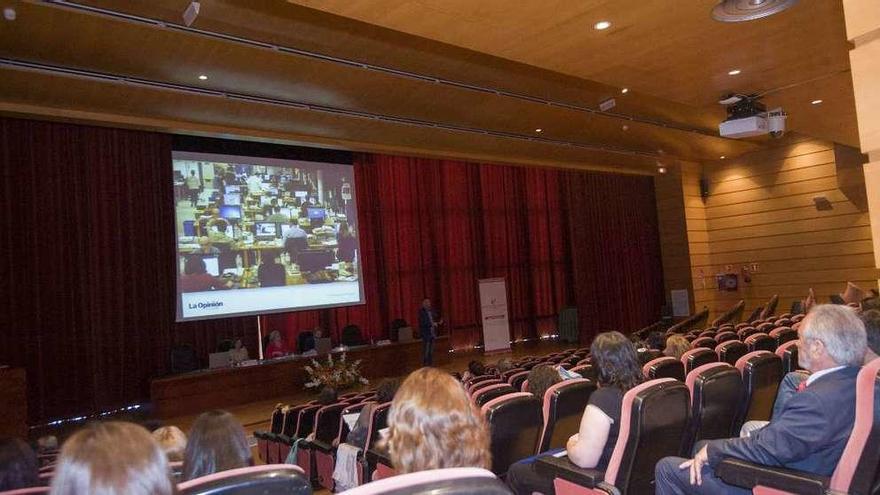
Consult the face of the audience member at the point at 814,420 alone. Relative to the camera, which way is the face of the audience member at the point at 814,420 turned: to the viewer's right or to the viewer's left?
to the viewer's left

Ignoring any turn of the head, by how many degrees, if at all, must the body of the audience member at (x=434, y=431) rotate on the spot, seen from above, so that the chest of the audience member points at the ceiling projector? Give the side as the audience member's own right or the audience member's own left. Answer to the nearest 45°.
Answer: approximately 45° to the audience member's own right

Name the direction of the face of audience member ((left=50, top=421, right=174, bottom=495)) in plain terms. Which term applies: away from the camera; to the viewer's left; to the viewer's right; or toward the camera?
away from the camera

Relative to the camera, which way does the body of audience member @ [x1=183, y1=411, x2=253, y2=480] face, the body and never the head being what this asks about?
away from the camera

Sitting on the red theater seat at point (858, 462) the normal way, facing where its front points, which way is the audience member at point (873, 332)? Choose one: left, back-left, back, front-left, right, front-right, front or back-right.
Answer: right

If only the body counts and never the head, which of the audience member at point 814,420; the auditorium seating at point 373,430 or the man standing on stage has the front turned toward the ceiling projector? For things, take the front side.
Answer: the man standing on stage

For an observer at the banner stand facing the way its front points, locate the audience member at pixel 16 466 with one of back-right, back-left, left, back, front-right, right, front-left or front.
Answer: front

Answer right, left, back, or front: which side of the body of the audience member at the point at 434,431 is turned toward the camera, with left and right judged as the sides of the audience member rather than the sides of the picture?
back

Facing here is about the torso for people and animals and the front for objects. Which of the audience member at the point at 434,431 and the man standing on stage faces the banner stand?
the audience member

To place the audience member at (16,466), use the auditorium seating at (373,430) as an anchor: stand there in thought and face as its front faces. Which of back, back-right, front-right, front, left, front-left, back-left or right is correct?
left

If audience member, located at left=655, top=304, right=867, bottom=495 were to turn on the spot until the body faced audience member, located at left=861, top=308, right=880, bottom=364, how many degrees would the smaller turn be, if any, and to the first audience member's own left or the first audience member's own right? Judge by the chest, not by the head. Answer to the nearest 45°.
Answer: approximately 90° to the first audience member's own right

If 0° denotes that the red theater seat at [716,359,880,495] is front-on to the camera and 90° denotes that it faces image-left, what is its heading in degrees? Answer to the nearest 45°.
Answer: approximately 90°

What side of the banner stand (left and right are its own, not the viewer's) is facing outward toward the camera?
front

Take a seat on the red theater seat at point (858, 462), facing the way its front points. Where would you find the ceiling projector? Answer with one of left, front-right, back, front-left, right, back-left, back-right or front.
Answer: right

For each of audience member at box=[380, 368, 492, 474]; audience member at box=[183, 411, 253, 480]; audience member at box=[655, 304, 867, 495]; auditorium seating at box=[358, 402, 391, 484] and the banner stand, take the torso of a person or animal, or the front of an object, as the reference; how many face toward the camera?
1

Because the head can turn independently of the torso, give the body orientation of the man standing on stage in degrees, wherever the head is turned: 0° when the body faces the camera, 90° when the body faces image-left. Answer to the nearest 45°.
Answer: approximately 315°

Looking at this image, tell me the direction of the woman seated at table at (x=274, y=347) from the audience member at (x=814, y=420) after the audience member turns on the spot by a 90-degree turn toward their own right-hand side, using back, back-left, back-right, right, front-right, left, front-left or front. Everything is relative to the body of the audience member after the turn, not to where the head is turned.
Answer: front-left

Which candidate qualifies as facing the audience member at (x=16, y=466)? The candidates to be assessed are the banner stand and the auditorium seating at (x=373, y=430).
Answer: the banner stand
